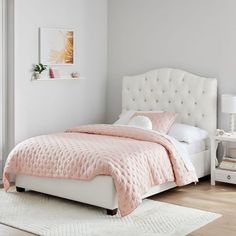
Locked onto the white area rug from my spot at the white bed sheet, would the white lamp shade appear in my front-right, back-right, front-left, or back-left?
back-left

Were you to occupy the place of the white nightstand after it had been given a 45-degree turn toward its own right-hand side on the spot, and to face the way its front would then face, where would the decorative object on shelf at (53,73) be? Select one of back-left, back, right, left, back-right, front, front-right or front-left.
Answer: front-right

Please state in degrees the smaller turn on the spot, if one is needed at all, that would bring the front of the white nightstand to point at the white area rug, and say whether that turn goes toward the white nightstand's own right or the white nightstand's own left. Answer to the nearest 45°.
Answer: approximately 45° to the white nightstand's own right

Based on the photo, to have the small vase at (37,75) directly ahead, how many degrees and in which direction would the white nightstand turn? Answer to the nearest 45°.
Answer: approximately 90° to its right

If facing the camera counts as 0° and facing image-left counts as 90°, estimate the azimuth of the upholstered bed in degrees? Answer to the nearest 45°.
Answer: approximately 45°

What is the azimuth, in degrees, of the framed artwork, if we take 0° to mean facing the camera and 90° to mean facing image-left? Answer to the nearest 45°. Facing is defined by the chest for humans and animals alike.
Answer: approximately 315°
